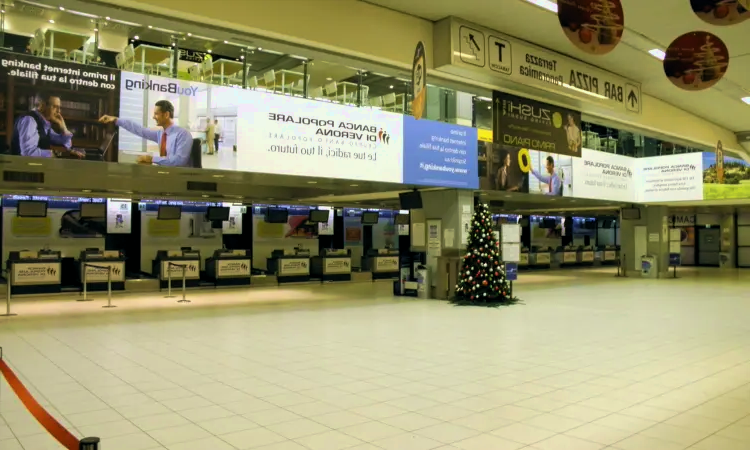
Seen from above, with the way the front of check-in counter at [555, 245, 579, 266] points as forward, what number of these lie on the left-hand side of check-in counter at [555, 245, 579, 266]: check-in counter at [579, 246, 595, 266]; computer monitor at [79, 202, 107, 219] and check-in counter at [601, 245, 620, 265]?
2

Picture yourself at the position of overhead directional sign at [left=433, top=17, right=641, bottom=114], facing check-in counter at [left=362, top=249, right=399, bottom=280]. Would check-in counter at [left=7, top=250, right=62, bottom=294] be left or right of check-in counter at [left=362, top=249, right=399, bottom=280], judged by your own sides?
left

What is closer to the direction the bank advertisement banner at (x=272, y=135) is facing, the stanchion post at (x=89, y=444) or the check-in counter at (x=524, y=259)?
the stanchion post

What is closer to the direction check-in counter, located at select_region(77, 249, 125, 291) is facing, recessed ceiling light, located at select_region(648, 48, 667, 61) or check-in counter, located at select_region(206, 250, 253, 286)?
the recessed ceiling light

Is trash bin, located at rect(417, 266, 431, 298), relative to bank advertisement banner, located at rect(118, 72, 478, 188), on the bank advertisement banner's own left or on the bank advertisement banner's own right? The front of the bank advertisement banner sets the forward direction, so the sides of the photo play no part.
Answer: on the bank advertisement banner's own left

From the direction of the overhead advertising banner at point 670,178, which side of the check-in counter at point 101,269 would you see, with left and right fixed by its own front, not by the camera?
left

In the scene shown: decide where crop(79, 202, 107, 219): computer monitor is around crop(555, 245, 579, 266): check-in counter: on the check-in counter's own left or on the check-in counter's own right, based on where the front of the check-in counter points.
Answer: on the check-in counter's own right

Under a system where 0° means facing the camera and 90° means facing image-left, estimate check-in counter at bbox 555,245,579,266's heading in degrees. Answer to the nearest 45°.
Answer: approximately 315°

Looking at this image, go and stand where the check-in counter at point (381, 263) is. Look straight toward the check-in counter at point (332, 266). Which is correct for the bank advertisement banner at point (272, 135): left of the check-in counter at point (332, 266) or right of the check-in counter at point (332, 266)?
left

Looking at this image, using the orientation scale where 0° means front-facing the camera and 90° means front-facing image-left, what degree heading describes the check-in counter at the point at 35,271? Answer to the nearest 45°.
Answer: approximately 0°

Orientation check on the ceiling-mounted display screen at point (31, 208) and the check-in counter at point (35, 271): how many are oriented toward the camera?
2
